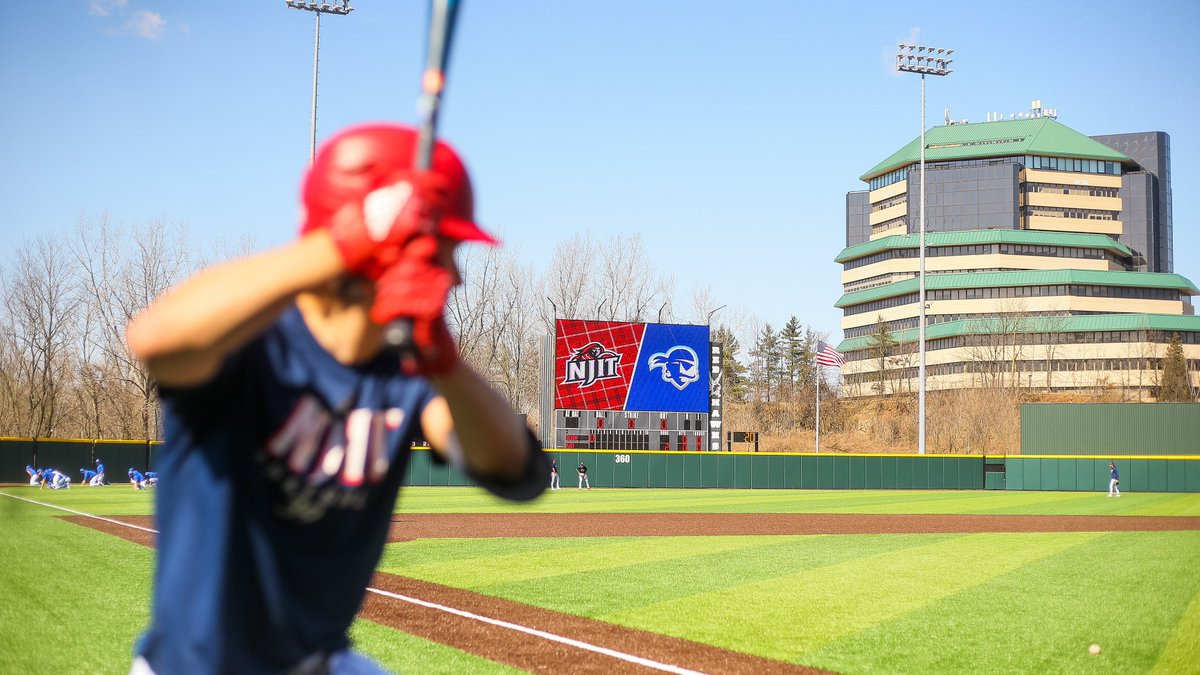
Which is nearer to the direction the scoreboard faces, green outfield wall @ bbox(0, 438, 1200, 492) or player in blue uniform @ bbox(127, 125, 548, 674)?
the player in blue uniform

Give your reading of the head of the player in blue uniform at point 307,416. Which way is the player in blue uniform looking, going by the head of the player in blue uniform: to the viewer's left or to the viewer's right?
to the viewer's right

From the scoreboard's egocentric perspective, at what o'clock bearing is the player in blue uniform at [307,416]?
The player in blue uniform is roughly at 12 o'clock from the scoreboard.

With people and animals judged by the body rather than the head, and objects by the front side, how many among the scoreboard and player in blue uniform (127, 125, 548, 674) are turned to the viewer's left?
0

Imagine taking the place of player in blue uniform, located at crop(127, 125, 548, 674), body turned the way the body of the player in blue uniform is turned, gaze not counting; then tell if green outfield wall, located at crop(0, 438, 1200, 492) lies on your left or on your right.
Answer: on your left

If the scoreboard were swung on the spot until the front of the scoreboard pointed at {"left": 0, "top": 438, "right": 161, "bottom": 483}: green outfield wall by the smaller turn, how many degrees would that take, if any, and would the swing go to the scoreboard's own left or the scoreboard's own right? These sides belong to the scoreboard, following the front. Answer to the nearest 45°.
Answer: approximately 90° to the scoreboard's own right

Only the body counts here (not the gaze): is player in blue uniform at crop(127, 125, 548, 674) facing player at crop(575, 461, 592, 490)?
no

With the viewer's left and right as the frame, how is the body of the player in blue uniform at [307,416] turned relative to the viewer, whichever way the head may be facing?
facing the viewer and to the right of the viewer

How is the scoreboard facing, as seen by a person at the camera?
facing the viewer

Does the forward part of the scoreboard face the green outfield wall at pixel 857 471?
no
